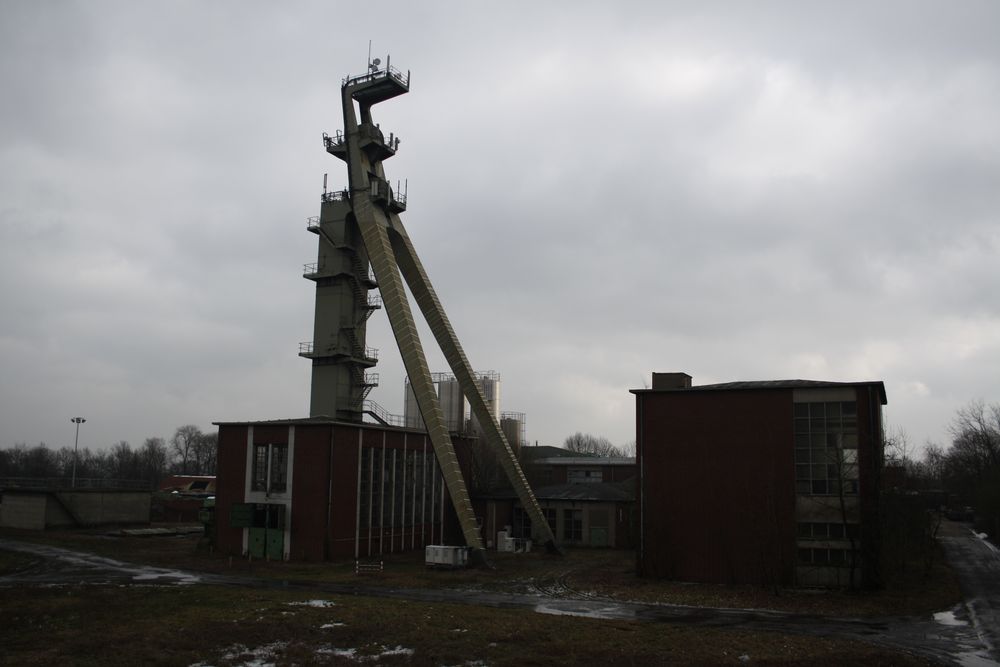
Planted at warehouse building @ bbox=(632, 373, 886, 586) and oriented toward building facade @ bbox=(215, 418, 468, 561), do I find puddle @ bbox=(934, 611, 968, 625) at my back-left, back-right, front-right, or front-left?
back-left

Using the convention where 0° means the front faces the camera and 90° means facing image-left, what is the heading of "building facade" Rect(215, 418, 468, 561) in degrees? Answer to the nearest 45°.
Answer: approximately 45°

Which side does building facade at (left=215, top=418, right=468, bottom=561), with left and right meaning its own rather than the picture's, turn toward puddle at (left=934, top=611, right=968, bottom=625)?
left

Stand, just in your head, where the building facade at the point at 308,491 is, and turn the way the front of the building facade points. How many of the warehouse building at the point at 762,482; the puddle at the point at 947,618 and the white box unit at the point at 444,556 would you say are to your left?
3

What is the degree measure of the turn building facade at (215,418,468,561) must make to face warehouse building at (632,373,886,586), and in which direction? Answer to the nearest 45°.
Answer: approximately 90° to its left

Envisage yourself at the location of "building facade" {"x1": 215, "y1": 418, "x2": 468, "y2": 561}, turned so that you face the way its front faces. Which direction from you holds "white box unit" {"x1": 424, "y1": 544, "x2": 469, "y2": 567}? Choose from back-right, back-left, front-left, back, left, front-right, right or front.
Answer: left
